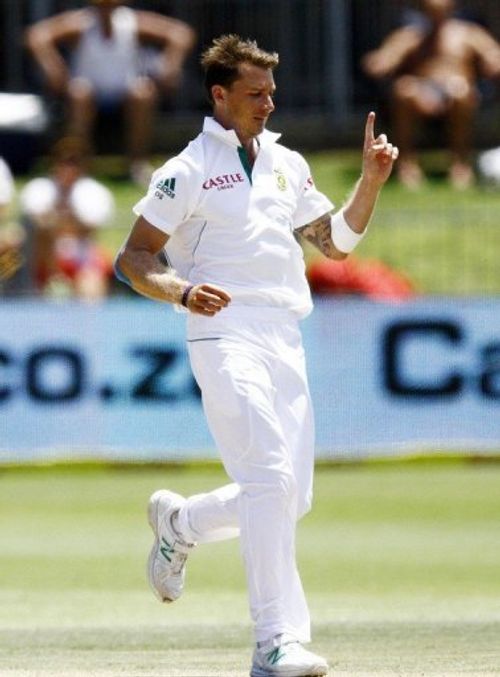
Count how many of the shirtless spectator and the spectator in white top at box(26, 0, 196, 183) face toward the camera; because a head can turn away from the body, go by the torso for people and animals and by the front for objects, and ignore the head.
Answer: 2

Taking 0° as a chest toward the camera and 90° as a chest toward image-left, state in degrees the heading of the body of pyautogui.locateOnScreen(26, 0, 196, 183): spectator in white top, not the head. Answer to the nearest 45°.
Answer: approximately 0°

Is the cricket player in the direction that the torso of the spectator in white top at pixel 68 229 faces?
yes

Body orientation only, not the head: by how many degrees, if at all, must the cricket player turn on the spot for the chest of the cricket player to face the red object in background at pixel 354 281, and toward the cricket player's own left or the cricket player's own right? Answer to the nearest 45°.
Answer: approximately 135° to the cricket player's own left

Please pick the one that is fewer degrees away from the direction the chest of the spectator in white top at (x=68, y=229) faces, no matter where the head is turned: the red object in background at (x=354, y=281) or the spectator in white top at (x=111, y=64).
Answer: the red object in background

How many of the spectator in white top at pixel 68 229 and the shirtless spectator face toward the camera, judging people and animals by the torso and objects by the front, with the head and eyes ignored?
2

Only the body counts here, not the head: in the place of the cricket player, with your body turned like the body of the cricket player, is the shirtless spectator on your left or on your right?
on your left

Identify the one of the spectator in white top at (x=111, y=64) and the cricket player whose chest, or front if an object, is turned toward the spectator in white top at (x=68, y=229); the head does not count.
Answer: the spectator in white top at (x=111, y=64)

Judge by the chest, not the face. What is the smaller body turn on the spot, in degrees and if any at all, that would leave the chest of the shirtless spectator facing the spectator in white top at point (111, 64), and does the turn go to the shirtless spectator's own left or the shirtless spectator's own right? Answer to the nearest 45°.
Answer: approximately 90° to the shirtless spectator's own right
